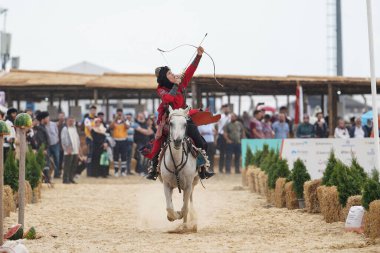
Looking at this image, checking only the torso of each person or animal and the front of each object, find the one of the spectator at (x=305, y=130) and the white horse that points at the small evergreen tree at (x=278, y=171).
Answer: the spectator

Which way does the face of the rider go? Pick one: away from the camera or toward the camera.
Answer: toward the camera

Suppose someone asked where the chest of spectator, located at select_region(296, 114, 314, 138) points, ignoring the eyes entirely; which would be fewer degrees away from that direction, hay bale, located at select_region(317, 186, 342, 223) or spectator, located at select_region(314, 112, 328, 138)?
the hay bale

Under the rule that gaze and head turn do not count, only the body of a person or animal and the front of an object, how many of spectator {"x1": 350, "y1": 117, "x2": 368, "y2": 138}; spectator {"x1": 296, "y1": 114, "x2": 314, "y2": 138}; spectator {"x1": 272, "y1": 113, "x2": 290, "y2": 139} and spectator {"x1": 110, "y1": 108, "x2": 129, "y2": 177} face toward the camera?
4

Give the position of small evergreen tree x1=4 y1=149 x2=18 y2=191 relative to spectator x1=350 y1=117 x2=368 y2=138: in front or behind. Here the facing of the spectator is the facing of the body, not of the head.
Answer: in front

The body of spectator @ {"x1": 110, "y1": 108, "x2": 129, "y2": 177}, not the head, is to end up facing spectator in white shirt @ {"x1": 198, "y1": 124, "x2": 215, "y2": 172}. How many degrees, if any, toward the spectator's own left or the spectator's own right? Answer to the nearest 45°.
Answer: approximately 90° to the spectator's own left

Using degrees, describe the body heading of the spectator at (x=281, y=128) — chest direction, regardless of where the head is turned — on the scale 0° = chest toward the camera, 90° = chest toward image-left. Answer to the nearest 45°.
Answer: approximately 0°

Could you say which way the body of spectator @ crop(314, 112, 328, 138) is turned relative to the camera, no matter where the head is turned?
toward the camera

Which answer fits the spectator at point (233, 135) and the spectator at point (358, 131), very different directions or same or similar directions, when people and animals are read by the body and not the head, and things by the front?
same or similar directions

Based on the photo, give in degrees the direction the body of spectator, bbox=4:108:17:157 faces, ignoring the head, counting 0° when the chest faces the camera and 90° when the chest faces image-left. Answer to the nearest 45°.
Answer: approximately 315°

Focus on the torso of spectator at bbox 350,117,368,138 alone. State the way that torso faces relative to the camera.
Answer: toward the camera

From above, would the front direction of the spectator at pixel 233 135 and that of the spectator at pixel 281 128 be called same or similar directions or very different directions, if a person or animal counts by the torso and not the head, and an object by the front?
same or similar directions

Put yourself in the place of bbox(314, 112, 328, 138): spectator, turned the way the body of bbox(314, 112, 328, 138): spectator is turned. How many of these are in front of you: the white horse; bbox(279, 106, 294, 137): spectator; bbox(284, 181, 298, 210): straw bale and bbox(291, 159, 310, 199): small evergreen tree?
3

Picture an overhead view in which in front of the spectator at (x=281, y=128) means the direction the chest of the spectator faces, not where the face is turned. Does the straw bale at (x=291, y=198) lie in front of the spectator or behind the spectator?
in front

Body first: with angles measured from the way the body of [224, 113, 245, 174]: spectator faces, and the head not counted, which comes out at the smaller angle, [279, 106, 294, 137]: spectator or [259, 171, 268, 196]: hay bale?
the hay bale
